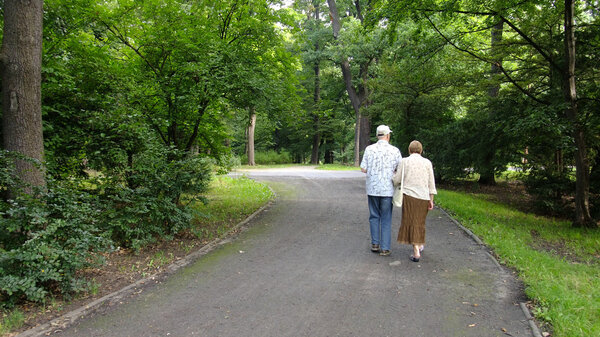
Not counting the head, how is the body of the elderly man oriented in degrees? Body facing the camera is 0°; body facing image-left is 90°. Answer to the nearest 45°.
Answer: approximately 180°

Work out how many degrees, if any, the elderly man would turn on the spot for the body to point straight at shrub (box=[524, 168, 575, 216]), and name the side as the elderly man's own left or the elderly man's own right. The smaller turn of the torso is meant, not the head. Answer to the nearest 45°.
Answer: approximately 45° to the elderly man's own right

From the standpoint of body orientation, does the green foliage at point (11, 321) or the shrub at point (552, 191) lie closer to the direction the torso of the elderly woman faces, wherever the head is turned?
the shrub

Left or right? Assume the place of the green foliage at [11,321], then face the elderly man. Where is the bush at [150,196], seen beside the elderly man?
left

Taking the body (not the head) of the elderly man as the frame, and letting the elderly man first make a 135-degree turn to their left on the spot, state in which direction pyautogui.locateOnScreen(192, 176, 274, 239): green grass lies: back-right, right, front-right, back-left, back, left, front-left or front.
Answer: right

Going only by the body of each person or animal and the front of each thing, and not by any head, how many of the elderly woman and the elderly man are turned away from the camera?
2

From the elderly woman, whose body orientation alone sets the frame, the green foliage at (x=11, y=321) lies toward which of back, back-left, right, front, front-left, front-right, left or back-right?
back-left

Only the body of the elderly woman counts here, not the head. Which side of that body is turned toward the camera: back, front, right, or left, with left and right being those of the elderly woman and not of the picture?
back

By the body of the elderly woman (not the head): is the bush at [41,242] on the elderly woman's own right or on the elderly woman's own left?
on the elderly woman's own left

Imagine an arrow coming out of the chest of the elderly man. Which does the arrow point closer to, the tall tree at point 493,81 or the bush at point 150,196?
the tall tree

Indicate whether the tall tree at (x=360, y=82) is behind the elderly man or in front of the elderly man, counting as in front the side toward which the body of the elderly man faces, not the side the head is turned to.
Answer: in front

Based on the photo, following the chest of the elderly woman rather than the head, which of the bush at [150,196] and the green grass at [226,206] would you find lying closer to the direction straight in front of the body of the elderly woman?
the green grass

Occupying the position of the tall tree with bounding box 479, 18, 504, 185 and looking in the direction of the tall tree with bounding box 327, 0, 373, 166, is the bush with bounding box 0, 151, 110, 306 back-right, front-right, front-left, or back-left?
back-left

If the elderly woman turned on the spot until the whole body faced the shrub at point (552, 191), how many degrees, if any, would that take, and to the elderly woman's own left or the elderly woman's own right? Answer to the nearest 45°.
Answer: approximately 45° to the elderly woman's own right

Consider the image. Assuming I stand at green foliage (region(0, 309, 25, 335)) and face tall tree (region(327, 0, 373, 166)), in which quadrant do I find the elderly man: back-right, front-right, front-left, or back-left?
front-right

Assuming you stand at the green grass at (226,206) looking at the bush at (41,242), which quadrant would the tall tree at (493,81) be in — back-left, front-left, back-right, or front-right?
back-left
